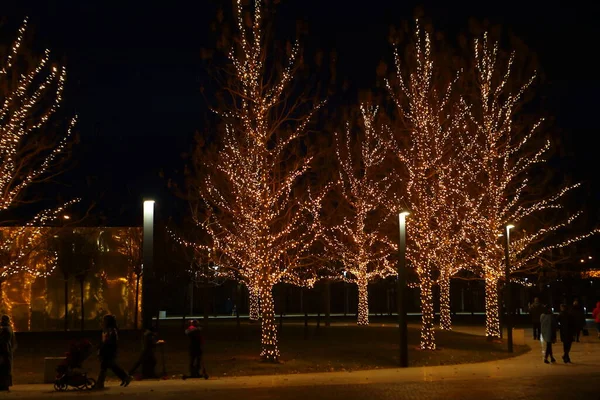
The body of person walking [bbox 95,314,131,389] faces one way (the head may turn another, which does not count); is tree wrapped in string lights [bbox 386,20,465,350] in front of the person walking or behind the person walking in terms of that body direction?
behind

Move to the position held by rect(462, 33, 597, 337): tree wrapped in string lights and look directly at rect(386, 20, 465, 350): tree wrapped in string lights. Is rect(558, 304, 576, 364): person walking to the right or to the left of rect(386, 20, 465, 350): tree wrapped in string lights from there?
left

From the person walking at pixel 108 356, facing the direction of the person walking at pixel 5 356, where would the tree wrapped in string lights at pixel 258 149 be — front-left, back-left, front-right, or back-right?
back-right

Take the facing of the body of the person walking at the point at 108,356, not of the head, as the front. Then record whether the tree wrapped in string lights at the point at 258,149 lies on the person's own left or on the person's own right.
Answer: on the person's own right

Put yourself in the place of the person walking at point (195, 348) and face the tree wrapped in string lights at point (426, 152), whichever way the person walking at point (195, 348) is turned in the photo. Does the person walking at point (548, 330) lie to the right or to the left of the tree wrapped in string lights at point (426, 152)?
right

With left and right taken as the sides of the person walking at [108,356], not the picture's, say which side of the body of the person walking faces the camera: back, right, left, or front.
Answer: left

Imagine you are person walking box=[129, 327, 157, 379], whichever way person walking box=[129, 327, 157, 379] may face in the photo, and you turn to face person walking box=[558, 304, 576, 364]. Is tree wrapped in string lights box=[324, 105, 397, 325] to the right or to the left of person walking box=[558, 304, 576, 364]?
left
